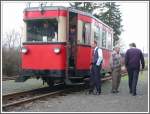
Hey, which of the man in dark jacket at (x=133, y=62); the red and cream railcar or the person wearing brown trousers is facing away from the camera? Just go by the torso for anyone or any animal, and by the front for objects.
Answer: the man in dark jacket

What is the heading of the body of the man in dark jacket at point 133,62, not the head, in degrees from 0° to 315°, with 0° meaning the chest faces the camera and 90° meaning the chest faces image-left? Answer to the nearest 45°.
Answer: approximately 180°

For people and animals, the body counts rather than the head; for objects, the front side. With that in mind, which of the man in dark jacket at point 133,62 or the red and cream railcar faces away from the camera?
the man in dark jacket

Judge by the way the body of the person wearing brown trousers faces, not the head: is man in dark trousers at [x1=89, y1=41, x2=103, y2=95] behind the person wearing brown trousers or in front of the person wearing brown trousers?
in front

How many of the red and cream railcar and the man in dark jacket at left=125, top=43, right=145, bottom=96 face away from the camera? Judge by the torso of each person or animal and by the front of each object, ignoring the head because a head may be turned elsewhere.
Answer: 1

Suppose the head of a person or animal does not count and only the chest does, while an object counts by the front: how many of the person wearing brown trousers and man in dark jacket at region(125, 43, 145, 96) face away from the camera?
1

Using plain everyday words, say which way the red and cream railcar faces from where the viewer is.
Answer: facing the viewer and to the left of the viewer

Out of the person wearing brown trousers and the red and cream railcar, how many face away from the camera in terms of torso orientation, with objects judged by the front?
0

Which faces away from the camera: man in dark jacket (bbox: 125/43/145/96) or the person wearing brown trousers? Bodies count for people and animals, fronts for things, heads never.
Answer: the man in dark jacket

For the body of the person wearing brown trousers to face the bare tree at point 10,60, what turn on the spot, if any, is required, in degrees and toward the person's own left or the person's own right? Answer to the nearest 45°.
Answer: approximately 90° to the person's own right
